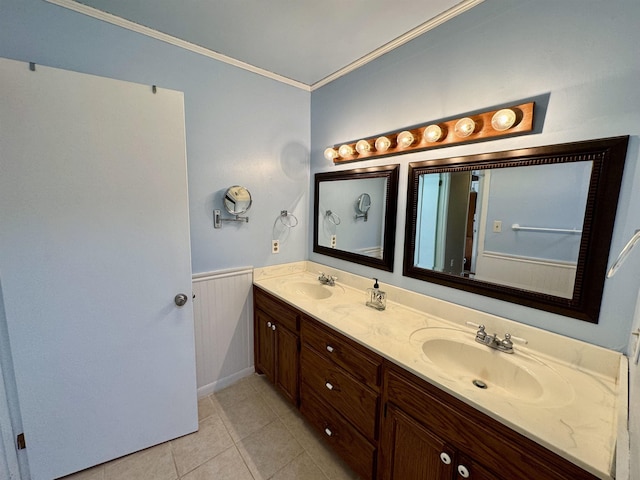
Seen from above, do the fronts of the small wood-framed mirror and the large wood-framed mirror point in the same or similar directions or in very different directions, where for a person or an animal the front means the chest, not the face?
same or similar directions

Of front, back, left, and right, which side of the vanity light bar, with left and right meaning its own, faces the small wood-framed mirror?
right

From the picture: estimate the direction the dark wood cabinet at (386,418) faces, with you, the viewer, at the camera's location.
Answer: facing the viewer and to the left of the viewer

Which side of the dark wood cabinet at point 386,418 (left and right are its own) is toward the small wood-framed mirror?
right

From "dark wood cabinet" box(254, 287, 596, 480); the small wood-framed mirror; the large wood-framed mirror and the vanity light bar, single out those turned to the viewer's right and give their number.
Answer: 0

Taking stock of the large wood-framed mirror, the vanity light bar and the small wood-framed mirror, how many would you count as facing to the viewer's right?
0

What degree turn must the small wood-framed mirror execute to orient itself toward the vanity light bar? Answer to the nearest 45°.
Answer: approximately 90° to its left

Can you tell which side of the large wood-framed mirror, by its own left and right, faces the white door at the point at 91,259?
front

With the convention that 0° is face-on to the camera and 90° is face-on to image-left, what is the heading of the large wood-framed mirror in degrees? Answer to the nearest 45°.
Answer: approximately 45°

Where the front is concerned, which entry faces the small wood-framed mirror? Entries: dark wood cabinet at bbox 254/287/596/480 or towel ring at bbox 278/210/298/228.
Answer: the towel ring

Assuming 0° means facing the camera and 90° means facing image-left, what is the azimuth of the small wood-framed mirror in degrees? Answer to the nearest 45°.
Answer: approximately 45°

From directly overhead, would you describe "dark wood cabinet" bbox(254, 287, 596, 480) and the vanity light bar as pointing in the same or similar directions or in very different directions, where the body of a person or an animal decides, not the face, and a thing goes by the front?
same or similar directions
